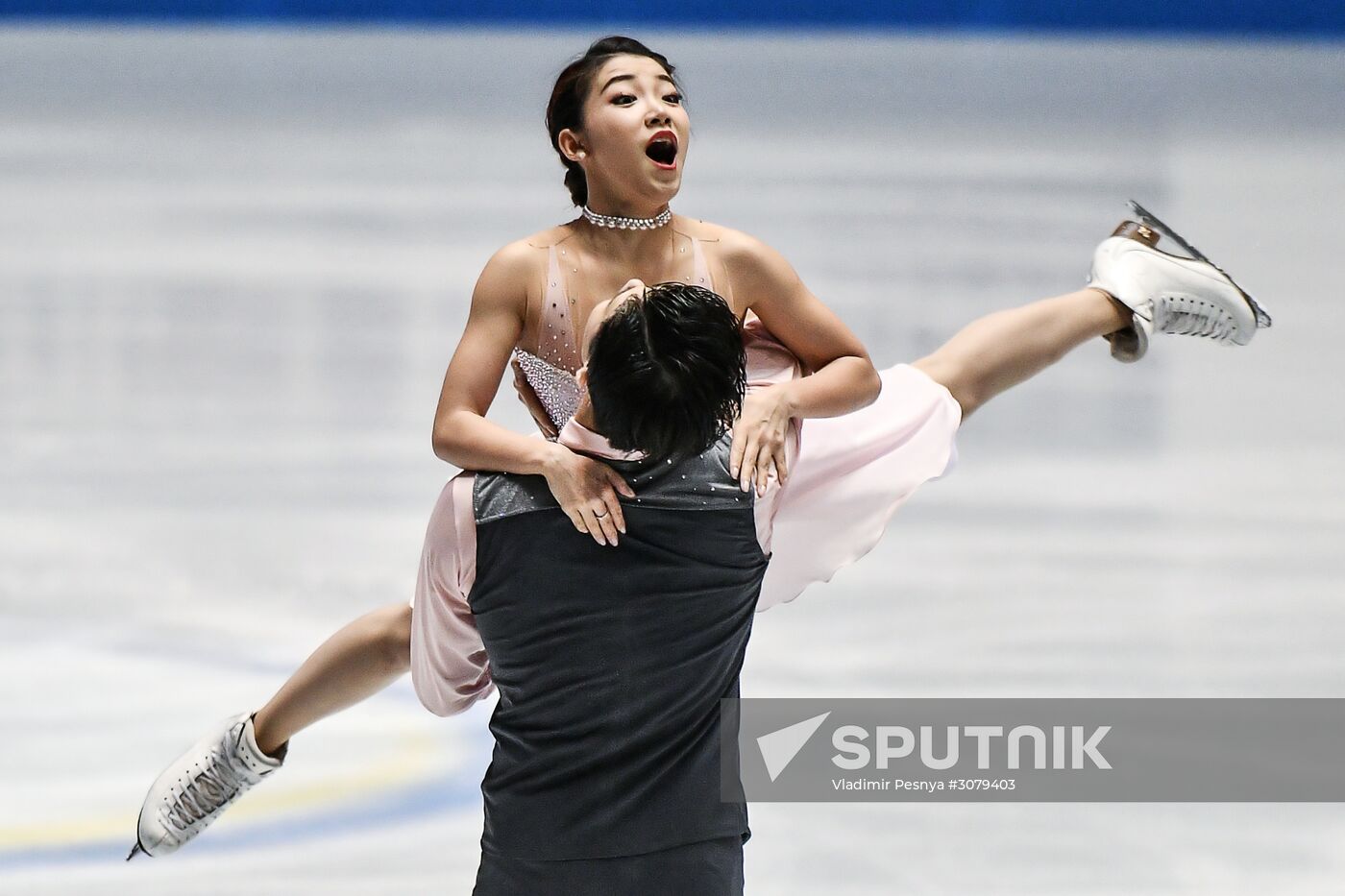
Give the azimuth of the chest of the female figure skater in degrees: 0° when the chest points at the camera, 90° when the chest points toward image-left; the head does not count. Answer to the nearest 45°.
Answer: approximately 0°

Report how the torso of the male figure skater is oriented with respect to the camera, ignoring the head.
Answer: away from the camera
